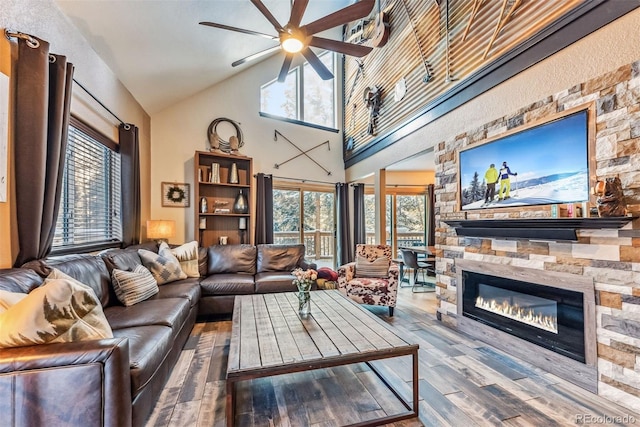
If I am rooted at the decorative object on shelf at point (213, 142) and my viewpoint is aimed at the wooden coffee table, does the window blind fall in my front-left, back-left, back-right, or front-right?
front-right

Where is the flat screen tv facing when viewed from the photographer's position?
facing the viewer and to the left of the viewer

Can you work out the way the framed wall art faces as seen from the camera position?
facing the viewer

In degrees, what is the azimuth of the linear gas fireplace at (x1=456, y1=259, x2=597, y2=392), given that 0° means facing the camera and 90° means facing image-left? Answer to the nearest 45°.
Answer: approximately 45°

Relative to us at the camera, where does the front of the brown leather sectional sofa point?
facing the viewer and to the right of the viewer

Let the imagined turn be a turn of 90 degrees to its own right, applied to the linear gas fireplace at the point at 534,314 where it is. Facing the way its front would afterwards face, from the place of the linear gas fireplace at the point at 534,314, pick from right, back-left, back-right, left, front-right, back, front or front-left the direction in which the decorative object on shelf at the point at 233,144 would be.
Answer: front-left

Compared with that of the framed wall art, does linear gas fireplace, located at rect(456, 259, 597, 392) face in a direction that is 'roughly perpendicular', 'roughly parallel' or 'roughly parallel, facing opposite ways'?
roughly perpendicular

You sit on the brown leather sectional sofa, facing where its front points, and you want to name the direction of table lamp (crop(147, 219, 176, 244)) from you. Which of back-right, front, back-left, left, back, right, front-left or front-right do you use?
back-left

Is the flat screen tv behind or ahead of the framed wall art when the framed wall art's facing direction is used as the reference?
ahead

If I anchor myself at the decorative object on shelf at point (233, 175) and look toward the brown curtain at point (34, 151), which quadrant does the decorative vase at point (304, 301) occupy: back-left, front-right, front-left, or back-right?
front-left

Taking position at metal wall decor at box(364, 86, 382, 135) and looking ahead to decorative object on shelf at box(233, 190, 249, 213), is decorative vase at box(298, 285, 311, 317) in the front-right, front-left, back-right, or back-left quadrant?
front-left

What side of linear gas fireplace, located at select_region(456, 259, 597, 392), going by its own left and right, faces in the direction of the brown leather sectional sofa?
front

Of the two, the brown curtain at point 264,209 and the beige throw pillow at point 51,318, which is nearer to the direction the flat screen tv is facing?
the beige throw pillow

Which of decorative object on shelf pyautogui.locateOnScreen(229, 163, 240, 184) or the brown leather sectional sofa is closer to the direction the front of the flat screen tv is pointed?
the brown leather sectional sofa
